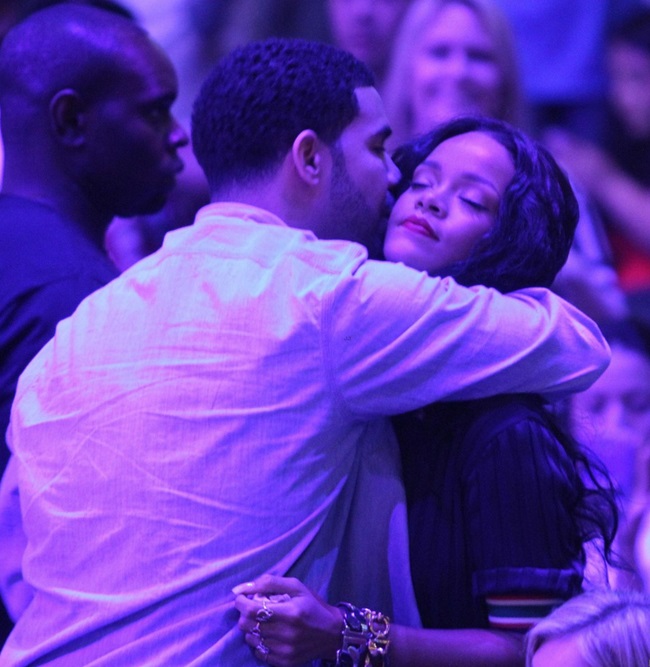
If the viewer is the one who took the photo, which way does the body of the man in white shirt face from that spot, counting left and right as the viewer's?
facing away from the viewer and to the right of the viewer

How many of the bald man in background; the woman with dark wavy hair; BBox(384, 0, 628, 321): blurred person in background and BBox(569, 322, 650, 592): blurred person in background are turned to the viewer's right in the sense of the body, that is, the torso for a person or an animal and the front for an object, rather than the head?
1

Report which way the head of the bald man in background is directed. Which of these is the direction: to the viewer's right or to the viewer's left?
to the viewer's right

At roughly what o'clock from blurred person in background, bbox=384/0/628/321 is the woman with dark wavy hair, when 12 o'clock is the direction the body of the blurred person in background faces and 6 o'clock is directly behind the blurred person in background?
The woman with dark wavy hair is roughly at 12 o'clock from the blurred person in background.

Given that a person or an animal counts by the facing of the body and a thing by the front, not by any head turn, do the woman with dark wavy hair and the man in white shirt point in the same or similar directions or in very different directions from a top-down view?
very different directions

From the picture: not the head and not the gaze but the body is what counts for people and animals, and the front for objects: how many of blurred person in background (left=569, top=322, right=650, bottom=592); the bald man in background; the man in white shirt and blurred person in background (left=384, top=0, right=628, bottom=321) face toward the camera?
2

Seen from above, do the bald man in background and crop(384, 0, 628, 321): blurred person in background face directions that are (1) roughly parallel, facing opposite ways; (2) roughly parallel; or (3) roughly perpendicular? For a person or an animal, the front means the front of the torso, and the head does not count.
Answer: roughly perpendicular

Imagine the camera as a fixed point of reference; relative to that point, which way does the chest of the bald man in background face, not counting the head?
to the viewer's right

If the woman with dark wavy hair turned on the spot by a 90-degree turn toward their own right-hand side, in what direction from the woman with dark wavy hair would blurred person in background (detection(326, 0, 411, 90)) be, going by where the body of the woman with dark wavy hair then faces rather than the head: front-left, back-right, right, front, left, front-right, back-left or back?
front-right

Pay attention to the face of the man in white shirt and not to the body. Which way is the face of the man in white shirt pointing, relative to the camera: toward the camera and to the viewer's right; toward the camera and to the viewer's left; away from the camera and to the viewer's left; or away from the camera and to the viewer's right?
away from the camera and to the viewer's right

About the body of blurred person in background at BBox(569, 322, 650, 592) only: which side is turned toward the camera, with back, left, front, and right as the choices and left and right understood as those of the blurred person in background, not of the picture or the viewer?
front

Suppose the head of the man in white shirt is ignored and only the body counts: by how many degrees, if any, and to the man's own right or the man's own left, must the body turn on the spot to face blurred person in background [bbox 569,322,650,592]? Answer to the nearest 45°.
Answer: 0° — they already face them

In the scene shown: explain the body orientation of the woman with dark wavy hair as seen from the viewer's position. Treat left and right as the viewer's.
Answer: facing the viewer and to the left of the viewer
